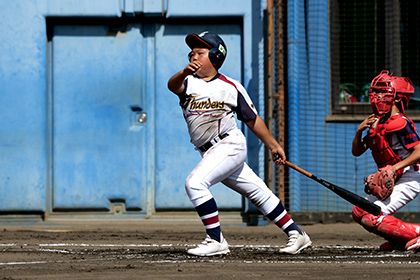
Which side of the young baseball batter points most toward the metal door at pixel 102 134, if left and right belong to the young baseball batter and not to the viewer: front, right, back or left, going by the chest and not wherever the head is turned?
right

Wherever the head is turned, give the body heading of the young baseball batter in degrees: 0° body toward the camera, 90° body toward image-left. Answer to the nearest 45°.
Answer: approximately 45°
